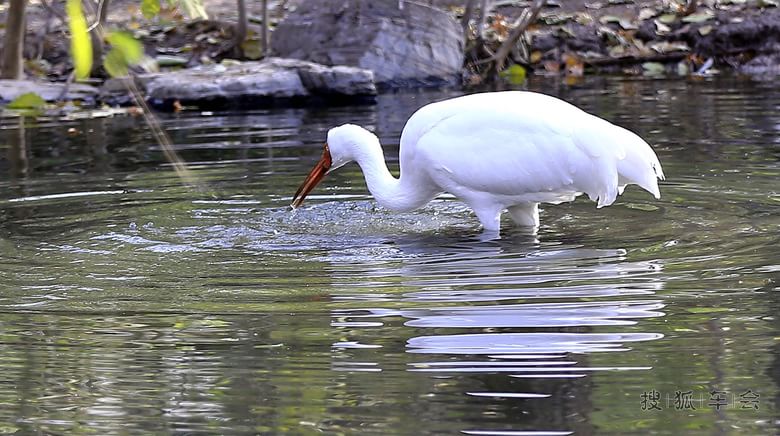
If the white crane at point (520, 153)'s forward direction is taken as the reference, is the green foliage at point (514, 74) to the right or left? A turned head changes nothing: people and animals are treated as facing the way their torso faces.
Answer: on its right

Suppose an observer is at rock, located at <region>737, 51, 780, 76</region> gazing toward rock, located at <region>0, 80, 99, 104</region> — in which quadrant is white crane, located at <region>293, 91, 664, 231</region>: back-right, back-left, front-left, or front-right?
front-left

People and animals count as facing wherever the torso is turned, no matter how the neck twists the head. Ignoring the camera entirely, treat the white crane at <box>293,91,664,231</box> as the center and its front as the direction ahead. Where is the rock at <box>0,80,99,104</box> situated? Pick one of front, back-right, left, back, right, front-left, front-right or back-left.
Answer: front-right

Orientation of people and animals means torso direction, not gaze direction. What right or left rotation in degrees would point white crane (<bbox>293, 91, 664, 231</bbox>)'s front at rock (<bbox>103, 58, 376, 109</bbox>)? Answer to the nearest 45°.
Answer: approximately 90° to its right

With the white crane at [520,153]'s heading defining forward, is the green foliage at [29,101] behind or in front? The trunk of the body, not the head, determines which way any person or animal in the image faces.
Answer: in front

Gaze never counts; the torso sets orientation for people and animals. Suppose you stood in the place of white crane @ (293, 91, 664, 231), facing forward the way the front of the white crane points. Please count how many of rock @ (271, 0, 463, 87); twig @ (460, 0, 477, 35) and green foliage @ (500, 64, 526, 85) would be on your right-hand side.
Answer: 3

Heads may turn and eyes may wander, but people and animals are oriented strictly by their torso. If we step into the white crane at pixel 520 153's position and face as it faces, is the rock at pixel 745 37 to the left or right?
on its right

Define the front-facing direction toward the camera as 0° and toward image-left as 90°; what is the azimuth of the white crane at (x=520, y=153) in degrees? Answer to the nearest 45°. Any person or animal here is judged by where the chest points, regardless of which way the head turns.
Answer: approximately 90°
